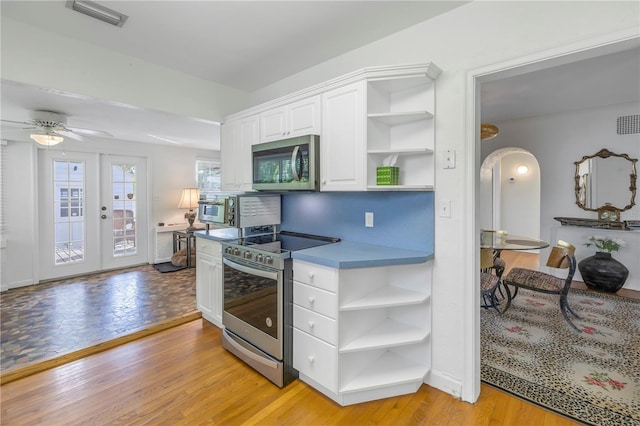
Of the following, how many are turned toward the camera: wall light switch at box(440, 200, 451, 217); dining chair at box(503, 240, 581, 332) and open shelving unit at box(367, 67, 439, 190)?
2

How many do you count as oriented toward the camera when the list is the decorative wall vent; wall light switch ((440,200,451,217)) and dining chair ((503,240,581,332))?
2

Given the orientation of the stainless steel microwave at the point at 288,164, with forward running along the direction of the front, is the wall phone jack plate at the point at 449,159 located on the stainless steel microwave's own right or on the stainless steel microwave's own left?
on the stainless steel microwave's own left

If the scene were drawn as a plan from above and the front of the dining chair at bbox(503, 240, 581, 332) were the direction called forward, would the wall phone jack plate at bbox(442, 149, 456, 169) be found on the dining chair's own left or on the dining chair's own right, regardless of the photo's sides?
on the dining chair's own left

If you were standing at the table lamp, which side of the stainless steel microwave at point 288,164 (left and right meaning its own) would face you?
right

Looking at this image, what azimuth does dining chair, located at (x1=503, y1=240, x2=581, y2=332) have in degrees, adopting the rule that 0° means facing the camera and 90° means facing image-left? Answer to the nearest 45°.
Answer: approximately 135°
